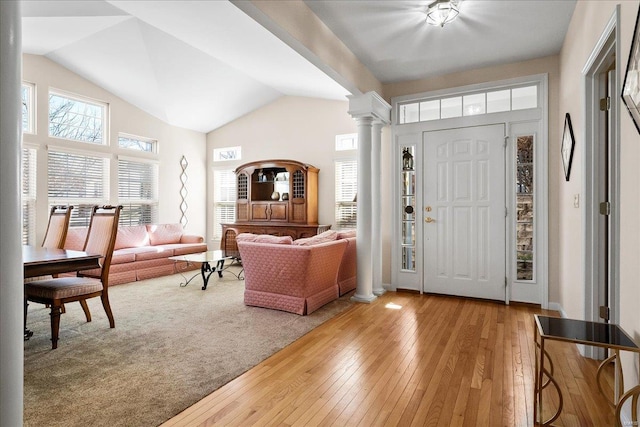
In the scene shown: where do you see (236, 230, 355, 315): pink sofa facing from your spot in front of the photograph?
facing away from the viewer and to the left of the viewer

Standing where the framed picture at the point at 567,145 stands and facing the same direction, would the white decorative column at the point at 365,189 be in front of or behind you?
in front

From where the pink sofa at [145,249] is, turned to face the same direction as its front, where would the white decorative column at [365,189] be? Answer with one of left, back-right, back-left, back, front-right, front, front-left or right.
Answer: front

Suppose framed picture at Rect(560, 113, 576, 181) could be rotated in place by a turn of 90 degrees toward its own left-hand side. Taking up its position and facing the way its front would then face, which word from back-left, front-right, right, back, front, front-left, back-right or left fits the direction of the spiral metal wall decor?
right

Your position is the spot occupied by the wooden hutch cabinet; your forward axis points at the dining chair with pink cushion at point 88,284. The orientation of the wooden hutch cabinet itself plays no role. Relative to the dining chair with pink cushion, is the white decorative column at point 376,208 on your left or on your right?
left

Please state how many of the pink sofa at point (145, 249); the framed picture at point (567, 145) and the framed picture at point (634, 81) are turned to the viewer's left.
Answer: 2

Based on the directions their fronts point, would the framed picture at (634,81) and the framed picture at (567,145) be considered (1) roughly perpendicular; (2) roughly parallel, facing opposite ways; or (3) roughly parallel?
roughly parallel

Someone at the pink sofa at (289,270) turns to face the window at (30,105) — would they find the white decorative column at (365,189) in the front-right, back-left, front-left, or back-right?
back-right

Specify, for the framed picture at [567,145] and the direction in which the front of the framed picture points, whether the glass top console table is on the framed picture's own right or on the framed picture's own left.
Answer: on the framed picture's own left

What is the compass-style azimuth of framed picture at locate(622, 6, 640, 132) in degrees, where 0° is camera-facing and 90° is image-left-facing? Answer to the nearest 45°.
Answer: approximately 90°

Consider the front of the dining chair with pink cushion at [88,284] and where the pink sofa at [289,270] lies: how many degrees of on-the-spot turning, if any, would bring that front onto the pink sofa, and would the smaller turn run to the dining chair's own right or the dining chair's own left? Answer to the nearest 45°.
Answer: approximately 135° to the dining chair's own left

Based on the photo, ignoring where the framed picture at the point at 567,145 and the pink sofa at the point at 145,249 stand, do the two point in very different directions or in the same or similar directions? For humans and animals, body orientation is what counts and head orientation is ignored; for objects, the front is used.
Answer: very different directions

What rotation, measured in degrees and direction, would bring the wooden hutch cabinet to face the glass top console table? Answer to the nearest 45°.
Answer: approximately 45° to its left

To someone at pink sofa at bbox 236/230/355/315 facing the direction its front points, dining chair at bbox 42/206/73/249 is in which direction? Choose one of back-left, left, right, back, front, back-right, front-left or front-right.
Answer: front-left

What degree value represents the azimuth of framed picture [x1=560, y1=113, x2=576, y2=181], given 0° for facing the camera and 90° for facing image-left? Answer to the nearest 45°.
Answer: approximately 90°

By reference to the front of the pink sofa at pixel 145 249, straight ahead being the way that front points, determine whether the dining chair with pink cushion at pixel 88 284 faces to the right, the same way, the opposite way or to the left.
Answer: to the right

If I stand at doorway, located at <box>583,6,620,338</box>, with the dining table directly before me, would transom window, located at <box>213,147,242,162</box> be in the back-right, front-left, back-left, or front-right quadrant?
front-right

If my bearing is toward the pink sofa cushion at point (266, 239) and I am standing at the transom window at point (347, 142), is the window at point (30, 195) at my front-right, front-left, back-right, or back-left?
front-right

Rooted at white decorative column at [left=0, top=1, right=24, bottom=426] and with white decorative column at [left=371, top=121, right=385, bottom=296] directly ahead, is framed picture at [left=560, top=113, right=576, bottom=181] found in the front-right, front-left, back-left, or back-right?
front-right
